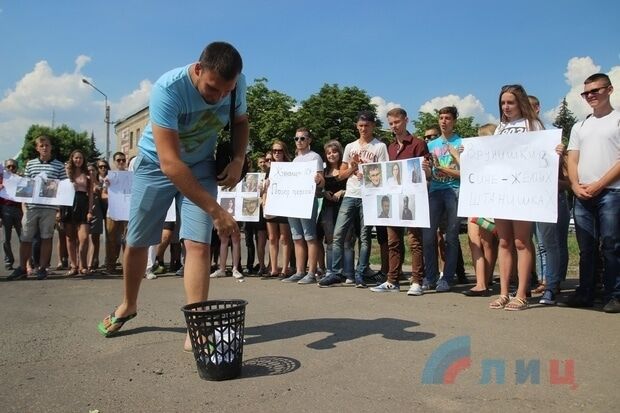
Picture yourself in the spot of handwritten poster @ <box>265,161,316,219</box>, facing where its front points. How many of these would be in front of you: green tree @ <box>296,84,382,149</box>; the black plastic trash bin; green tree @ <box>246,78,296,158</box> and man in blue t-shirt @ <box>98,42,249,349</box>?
2

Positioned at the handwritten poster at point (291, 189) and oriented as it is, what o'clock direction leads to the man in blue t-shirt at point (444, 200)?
The man in blue t-shirt is roughly at 10 o'clock from the handwritten poster.

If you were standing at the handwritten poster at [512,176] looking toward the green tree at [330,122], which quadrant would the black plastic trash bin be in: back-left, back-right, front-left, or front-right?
back-left

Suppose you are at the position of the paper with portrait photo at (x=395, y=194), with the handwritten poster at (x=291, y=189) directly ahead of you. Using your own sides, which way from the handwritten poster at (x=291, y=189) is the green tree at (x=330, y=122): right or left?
right

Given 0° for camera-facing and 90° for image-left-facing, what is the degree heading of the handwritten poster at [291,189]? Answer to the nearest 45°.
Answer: approximately 0°

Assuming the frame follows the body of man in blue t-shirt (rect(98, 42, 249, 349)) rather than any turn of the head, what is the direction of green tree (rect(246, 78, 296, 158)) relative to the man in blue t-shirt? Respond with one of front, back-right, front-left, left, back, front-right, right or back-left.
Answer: back-left

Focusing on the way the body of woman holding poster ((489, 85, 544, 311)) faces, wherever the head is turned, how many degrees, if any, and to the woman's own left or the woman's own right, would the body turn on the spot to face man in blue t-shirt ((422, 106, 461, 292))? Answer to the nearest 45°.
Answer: approximately 90° to the woman's own right

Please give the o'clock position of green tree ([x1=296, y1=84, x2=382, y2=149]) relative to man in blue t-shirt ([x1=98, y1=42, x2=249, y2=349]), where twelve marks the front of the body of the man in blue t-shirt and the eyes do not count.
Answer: The green tree is roughly at 8 o'clock from the man in blue t-shirt.

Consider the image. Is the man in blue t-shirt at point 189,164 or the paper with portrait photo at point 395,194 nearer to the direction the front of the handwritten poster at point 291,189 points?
the man in blue t-shirt

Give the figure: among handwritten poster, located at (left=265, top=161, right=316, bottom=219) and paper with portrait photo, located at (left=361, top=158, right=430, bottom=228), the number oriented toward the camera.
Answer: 2

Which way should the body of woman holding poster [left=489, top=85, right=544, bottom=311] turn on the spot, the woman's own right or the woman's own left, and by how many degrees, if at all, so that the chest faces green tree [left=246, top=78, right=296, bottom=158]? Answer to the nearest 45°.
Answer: approximately 90° to the woman's own right
